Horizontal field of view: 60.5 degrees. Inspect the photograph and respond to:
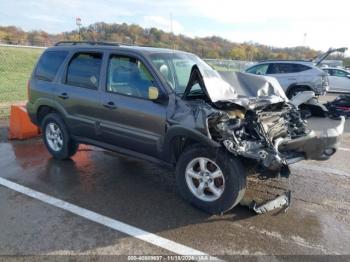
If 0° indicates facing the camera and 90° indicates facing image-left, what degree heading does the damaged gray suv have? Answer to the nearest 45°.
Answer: approximately 315°

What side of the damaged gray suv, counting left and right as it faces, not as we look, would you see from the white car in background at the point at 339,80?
left

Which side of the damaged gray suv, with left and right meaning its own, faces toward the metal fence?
back
